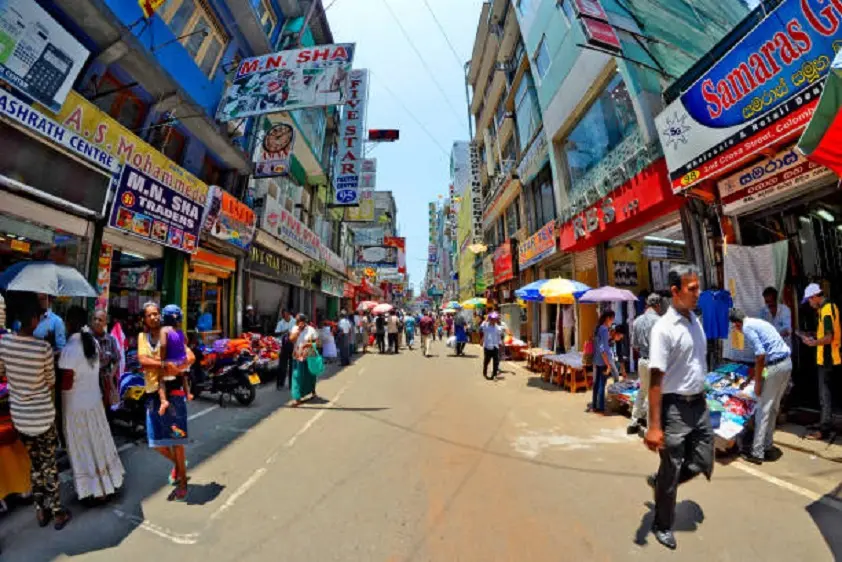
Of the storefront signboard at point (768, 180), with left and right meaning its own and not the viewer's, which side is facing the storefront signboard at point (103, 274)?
front

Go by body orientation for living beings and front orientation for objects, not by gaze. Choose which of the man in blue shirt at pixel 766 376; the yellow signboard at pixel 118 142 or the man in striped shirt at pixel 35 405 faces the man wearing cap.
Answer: the yellow signboard

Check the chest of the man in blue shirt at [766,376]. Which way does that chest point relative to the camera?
to the viewer's left

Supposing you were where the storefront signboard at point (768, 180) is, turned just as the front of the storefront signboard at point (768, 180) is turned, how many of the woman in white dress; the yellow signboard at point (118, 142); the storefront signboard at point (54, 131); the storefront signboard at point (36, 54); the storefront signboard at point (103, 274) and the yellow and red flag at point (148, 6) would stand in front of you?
6

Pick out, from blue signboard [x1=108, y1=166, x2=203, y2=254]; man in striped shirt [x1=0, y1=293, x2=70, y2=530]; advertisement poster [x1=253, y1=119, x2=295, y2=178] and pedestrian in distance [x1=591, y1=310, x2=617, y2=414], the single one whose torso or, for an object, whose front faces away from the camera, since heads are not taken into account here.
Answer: the man in striped shirt

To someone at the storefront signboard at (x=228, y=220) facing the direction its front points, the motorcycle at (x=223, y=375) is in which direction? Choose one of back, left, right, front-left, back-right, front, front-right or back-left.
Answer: front-right

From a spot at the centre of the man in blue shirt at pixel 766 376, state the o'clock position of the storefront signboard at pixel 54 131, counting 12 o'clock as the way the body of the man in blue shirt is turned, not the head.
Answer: The storefront signboard is roughly at 11 o'clock from the man in blue shirt.

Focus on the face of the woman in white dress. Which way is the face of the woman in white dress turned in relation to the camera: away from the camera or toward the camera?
away from the camera

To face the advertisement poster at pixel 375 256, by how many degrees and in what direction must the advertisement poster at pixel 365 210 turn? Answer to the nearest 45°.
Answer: approximately 180°

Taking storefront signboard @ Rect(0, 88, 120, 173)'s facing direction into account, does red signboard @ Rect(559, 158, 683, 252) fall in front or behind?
in front

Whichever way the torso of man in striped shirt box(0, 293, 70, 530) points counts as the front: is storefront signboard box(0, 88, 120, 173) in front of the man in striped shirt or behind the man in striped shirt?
in front

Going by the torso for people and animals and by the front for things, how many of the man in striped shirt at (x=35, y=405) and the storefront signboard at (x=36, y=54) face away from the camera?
1

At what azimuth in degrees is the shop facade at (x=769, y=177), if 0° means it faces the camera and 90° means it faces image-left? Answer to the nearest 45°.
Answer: approximately 45°

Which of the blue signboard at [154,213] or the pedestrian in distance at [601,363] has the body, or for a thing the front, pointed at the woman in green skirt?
the blue signboard

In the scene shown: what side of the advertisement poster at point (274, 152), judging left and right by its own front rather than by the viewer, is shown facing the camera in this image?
front
